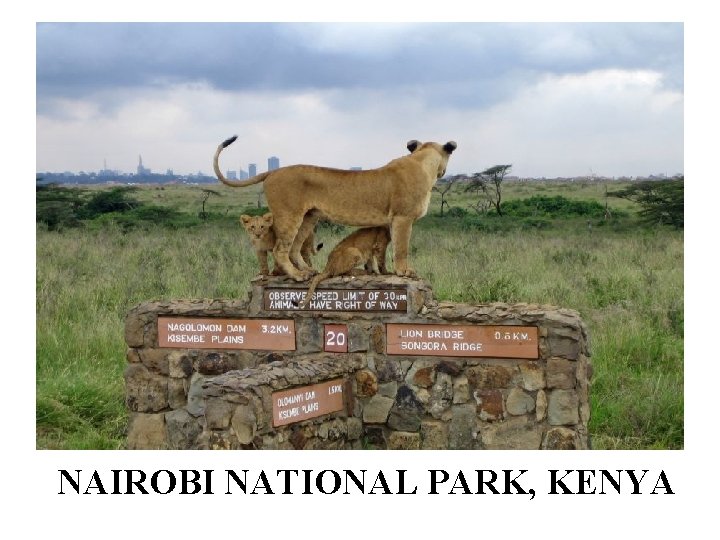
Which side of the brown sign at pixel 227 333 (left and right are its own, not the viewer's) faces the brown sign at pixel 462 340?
left

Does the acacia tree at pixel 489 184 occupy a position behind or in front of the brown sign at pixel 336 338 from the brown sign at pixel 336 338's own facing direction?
behind

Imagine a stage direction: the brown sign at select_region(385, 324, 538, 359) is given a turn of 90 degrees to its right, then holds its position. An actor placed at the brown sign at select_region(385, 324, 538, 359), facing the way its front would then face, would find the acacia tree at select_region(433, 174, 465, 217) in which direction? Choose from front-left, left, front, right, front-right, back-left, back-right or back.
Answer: right

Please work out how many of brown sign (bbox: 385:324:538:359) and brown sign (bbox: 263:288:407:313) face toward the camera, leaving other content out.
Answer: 2

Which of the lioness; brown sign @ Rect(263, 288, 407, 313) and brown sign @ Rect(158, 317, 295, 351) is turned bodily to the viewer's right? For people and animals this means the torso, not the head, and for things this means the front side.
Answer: the lioness

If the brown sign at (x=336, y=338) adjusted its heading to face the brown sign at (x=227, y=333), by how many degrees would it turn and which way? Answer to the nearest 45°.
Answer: approximately 90° to its right

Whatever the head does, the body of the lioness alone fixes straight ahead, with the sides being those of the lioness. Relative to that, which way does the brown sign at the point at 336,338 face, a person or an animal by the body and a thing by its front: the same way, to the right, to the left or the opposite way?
to the right

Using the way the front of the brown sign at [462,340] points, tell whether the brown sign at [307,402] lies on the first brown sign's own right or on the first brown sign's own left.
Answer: on the first brown sign's own right

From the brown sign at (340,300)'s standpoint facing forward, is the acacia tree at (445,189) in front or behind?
behind

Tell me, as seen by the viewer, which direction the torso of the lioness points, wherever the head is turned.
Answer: to the viewer's right

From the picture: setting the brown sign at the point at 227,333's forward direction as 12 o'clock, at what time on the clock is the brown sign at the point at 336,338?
the brown sign at the point at 336,338 is roughly at 10 o'clock from the brown sign at the point at 227,333.
